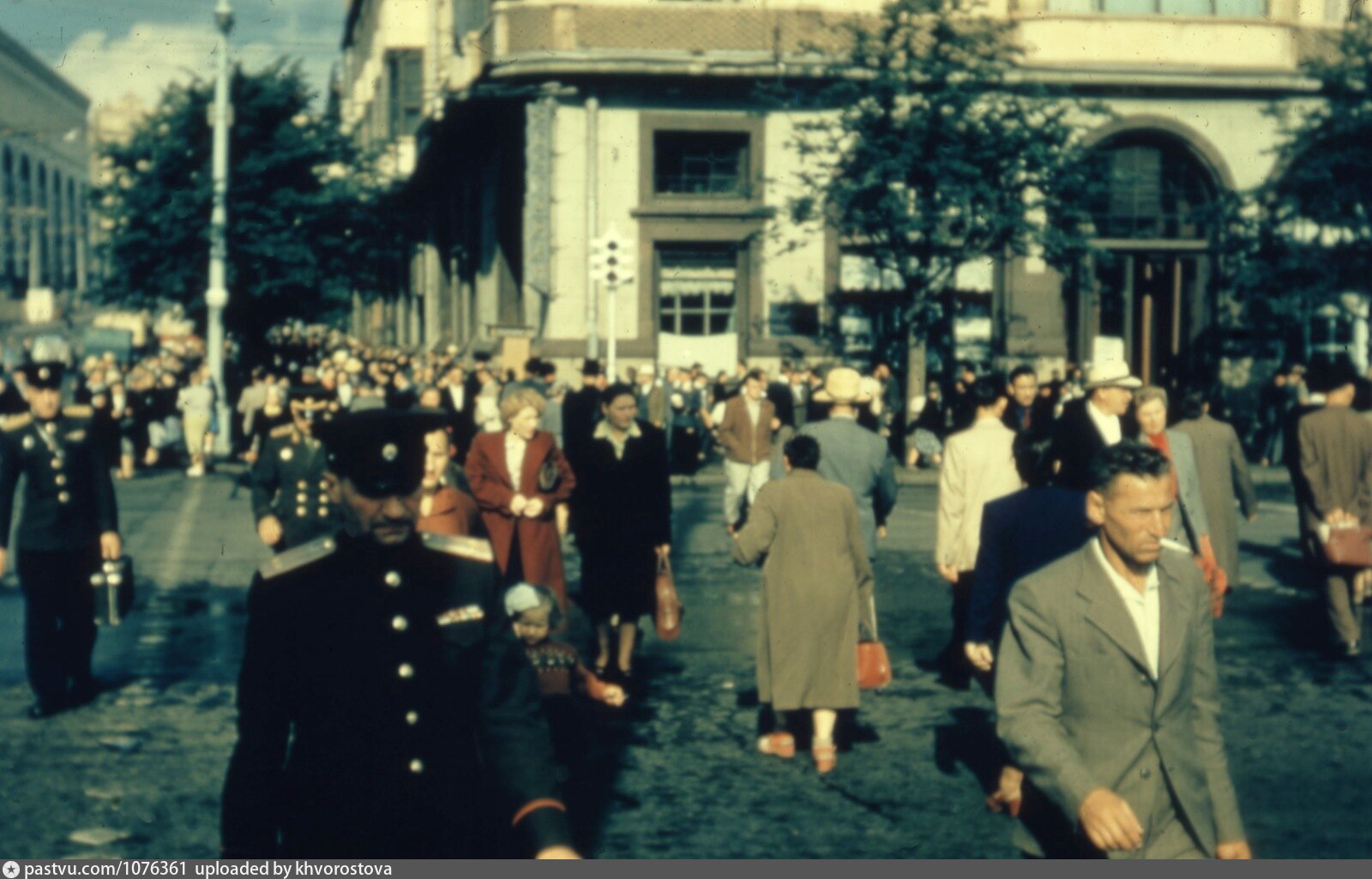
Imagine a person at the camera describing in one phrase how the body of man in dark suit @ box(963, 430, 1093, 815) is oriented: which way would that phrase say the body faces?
away from the camera

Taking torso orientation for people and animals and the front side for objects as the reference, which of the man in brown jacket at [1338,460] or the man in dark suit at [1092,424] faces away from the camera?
the man in brown jacket

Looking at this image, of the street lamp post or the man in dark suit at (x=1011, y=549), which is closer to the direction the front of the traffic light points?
the man in dark suit

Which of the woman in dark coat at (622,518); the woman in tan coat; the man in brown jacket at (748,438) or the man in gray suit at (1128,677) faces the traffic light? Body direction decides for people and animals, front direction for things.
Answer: the woman in tan coat

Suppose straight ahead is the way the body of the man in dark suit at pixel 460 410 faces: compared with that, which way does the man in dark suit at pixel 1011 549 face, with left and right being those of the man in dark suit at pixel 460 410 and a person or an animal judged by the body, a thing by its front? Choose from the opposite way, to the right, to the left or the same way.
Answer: the opposite way

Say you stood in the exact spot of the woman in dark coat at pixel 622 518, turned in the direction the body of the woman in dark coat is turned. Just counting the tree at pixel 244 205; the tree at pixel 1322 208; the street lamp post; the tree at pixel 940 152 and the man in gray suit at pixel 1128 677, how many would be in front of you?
1

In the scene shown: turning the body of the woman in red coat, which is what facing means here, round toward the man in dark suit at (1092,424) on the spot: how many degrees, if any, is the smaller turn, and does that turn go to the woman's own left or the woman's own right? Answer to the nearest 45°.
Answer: approximately 45° to the woman's own left

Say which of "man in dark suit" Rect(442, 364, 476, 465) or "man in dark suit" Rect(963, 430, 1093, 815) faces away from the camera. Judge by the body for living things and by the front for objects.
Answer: "man in dark suit" Rect(963, 430, 1093, 815)

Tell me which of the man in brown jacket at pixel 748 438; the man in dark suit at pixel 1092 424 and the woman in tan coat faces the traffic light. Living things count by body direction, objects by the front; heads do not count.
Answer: the woman in tan coat

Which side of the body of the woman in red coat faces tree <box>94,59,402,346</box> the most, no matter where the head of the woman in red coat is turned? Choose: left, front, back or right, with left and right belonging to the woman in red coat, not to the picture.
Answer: back

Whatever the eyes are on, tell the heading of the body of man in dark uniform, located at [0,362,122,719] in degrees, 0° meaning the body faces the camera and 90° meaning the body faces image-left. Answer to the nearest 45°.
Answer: approximately 0°

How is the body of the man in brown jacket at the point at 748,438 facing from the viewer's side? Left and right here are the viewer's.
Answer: facing the viewer

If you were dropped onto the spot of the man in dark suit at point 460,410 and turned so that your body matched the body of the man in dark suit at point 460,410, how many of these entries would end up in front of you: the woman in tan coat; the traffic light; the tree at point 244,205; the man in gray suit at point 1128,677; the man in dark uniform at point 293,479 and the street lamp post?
3
